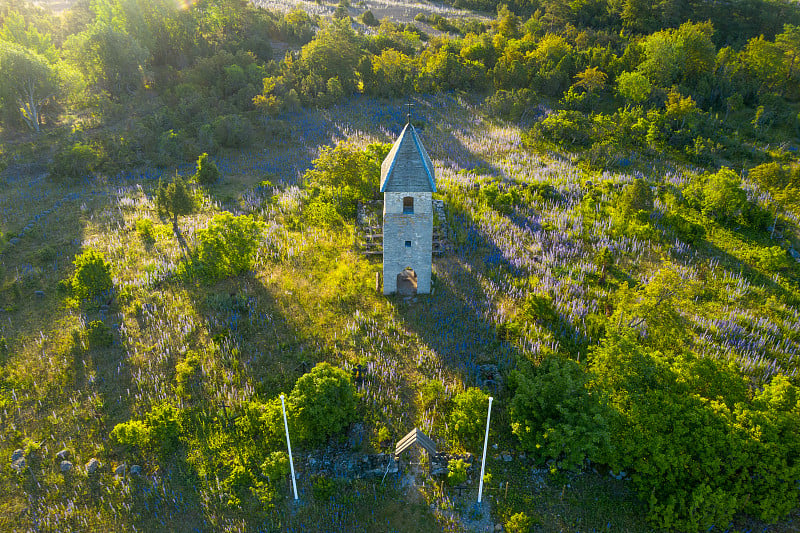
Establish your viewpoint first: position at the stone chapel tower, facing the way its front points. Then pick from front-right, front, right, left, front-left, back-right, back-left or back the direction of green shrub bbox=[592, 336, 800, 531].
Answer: front-left

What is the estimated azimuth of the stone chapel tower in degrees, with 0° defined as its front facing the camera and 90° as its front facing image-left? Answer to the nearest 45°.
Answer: approximately 0°

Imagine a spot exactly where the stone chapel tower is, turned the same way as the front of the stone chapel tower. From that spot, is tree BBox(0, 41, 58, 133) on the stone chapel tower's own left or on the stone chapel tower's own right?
on the stone chapel tower's own right

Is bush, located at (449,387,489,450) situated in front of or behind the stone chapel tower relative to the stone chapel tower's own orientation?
in front

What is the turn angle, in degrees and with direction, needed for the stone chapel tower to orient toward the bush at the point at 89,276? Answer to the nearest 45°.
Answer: approximately 90° to its right

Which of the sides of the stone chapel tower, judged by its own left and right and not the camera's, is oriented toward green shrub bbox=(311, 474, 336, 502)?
front

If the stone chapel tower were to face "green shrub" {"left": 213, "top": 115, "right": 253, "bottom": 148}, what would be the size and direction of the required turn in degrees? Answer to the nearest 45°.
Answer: approximately 135° to its right

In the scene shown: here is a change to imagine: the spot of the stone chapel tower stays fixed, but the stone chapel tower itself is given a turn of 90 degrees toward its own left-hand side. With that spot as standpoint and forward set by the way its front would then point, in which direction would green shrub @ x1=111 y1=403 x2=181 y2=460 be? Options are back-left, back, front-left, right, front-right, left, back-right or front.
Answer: back-right

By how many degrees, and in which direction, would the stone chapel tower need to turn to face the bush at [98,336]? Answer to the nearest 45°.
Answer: approximately 90° to its right

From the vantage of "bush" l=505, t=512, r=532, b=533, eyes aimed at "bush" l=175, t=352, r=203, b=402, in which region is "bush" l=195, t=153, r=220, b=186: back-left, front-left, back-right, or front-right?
front-right

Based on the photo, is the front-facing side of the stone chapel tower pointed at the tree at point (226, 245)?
no

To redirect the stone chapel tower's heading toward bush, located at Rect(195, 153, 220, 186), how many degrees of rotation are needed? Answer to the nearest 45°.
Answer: approximately 135° to its right

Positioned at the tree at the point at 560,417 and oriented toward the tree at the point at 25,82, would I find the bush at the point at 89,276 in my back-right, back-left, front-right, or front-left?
front-left

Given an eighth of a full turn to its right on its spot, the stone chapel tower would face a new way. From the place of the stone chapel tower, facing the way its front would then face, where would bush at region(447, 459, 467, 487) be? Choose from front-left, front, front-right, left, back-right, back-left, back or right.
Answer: front-left

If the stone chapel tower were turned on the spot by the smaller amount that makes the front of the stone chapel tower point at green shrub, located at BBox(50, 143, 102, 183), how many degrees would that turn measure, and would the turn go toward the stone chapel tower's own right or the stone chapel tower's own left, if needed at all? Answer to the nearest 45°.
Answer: approximately 135° to the stone chapel tower's own right

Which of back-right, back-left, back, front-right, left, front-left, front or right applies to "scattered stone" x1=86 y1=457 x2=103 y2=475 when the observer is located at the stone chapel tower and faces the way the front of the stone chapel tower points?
front-right
